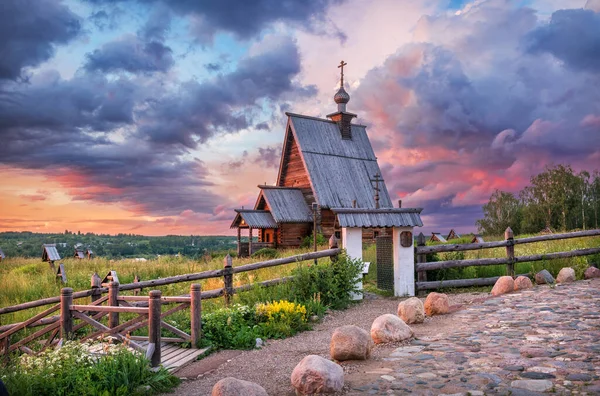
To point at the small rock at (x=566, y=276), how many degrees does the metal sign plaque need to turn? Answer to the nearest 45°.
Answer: approximately 90° to its left

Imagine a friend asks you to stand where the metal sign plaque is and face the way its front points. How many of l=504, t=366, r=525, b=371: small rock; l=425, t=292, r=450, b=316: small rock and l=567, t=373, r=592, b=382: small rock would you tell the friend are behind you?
0

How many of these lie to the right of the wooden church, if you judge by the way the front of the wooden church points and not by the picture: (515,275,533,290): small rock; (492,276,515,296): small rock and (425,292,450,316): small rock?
0

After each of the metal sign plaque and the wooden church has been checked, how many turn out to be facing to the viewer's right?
0

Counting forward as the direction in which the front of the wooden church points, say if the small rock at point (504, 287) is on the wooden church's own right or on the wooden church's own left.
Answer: on the wooden church's own left

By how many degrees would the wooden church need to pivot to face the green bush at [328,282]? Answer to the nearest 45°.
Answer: approximately 45° to its left

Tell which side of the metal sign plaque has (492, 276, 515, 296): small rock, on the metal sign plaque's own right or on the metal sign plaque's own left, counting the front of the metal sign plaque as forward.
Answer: on the metal sign plaque's own left

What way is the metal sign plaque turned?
toward the camera

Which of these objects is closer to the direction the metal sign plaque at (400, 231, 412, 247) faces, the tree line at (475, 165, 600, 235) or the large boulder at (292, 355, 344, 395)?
the large boulder

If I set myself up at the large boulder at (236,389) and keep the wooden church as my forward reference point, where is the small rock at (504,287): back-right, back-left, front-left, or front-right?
front-right

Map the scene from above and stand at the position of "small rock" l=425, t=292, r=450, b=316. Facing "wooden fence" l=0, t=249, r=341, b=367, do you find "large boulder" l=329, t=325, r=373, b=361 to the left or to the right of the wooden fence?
left

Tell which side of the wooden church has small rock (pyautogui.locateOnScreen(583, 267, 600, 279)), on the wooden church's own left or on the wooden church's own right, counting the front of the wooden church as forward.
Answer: on the wooden church's own left

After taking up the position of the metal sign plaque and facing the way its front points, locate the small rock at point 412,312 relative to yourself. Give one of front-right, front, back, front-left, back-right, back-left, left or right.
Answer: front

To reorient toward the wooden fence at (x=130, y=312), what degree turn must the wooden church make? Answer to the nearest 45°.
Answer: approximately 45° to its left

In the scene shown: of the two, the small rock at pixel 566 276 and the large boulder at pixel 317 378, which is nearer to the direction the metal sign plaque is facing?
the large boulder

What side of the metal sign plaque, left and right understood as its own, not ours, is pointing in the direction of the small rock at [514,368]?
front
